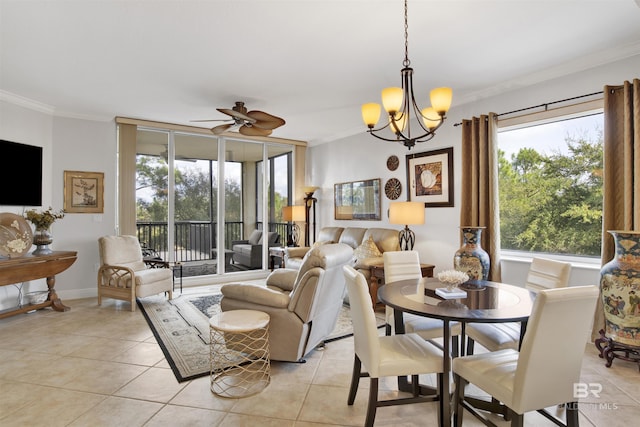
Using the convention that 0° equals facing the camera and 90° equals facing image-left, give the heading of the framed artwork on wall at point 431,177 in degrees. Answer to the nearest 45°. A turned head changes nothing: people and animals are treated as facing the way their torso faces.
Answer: approximately 45°

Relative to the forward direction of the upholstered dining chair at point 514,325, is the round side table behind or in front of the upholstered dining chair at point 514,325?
in front

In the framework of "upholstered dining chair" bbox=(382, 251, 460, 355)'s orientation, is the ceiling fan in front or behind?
behind

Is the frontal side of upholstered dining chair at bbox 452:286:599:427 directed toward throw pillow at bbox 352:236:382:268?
yes

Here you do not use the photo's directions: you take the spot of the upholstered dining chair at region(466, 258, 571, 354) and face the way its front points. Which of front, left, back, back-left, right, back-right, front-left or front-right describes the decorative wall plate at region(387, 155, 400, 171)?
right

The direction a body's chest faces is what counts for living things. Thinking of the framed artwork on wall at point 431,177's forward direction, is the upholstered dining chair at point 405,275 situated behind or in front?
in front

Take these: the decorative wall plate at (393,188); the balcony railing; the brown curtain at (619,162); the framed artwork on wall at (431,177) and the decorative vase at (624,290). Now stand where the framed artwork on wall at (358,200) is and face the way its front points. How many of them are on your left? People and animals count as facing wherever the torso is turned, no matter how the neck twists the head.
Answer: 4

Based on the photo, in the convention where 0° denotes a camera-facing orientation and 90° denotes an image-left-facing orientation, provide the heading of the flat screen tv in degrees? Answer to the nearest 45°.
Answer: approximately 315°

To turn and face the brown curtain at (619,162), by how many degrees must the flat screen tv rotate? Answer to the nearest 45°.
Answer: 0° — it already faces it

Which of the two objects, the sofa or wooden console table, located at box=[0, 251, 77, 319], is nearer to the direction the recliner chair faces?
the wooden console table

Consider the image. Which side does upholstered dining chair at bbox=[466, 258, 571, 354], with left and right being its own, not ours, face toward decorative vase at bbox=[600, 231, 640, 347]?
back
